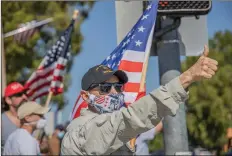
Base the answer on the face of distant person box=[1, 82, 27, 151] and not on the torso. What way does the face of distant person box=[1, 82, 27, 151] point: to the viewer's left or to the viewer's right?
to the viewer's right

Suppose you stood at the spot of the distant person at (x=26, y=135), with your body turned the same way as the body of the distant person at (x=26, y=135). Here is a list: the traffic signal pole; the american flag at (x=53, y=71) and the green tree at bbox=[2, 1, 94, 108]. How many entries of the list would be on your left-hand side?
2

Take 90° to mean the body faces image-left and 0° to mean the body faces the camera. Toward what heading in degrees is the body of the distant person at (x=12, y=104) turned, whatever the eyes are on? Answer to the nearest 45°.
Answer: approximately 270°

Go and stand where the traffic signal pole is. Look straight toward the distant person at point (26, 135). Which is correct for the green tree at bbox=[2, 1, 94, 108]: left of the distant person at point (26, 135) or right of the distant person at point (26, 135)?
right

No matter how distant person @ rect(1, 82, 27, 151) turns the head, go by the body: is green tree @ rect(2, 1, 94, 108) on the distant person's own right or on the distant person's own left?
on the distant person's own left
